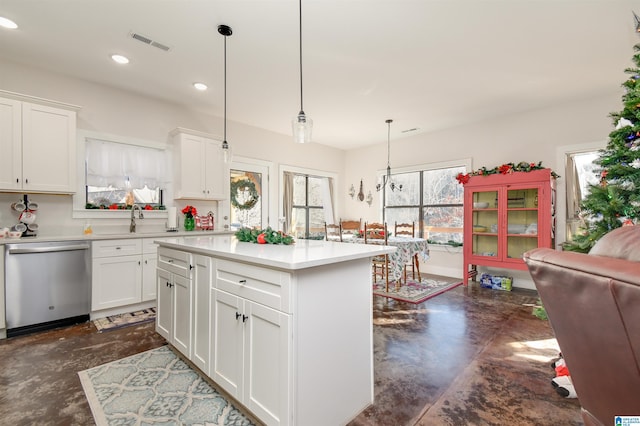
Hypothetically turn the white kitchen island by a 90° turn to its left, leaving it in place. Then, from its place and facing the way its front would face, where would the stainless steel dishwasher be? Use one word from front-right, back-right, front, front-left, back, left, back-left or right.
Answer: back

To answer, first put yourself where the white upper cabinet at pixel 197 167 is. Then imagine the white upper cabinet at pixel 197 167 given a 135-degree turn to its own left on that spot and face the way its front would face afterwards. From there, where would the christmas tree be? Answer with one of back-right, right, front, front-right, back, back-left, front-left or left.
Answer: back-right

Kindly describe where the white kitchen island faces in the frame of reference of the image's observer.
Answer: facing the viewer and to the left of the viewer

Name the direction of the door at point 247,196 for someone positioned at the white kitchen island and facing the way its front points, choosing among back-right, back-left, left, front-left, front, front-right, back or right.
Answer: back-right

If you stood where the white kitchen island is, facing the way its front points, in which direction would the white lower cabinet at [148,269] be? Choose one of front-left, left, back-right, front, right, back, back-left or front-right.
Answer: right

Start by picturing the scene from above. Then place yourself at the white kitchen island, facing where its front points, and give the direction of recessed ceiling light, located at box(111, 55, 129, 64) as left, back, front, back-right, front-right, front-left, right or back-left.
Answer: right

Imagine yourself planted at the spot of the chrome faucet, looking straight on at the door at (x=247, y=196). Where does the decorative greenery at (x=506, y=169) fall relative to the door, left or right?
right

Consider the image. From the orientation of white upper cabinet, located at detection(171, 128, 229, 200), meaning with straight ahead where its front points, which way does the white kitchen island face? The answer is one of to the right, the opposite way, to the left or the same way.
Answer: to the right
